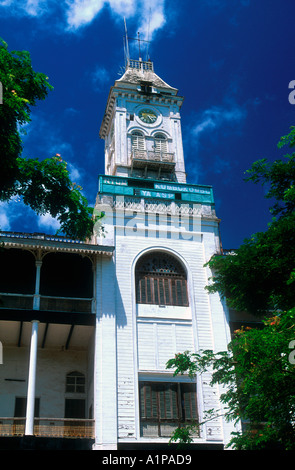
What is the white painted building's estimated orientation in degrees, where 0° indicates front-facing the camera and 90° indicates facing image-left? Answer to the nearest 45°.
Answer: approximately 0°

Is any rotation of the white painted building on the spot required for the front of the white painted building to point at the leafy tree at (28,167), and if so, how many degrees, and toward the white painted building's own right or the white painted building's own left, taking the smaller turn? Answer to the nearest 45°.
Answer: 0° — it already faces it

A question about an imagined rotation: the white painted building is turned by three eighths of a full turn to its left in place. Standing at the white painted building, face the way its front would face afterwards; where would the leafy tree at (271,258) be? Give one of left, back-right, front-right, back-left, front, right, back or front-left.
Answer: right

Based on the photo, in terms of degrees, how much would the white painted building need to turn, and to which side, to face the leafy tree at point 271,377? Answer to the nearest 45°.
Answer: approximately 45° to its left
